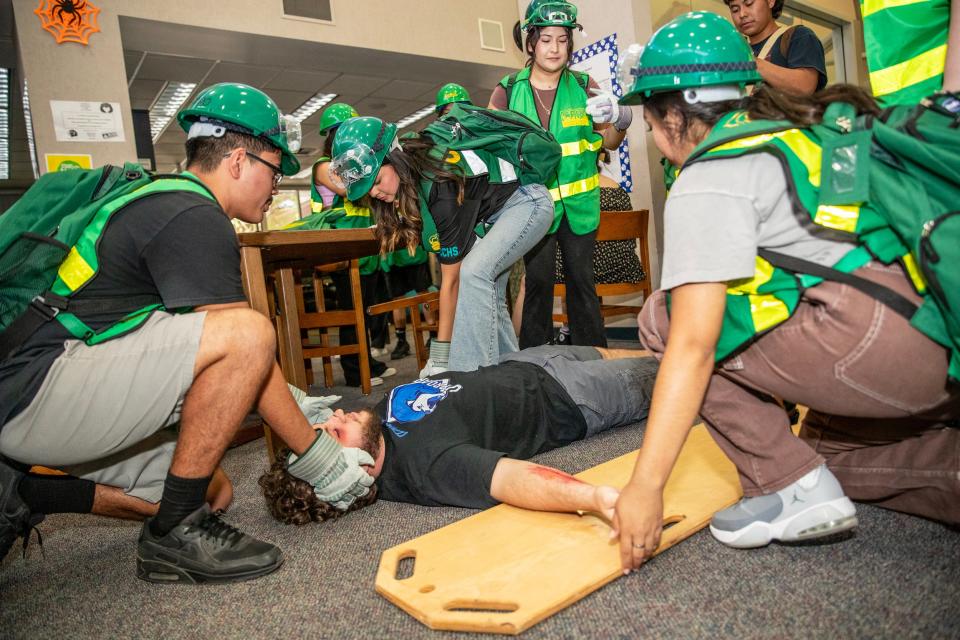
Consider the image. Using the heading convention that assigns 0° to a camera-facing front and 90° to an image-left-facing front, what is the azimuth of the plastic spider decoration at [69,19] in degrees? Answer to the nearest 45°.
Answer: approximately 0°

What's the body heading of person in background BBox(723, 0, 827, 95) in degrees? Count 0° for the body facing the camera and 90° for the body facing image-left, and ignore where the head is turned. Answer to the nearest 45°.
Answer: approximately 45°

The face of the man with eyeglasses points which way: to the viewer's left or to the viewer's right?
to the viewer's right

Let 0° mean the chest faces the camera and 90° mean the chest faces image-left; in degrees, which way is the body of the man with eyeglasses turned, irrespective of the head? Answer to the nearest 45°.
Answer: approximately 270°

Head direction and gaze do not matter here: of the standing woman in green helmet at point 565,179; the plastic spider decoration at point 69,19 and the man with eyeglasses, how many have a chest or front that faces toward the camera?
2

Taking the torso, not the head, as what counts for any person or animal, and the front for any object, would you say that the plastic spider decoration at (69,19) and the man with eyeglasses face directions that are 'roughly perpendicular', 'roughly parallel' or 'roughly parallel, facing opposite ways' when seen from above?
roughly perpendicular
